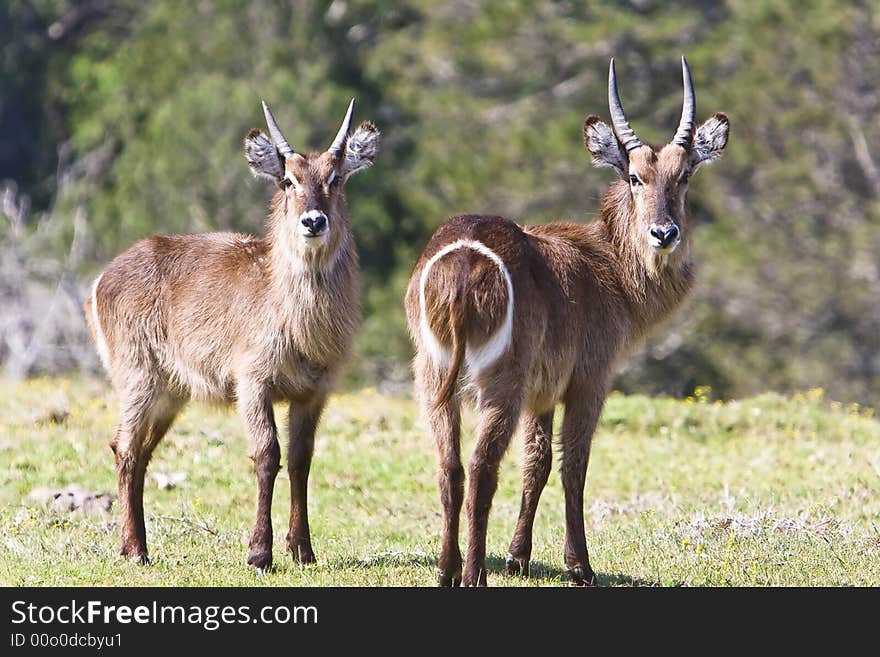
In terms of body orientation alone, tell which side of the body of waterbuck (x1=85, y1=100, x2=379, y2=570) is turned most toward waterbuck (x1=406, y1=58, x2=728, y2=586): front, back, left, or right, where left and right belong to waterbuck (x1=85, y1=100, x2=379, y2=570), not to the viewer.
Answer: front

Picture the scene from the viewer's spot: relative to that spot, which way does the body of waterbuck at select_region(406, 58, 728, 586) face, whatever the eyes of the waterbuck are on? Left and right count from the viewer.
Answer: facing away from the viewer and to the right of the viewer

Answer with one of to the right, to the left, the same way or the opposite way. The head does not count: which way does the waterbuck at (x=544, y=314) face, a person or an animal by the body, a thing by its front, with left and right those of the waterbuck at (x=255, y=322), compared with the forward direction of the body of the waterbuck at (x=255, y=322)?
to the left

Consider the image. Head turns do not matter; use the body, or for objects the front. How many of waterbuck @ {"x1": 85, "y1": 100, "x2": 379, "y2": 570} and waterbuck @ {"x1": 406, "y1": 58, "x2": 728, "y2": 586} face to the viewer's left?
0

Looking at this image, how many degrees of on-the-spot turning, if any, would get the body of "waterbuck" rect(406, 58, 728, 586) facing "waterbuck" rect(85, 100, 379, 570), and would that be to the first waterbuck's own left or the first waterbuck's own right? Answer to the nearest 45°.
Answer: approximately 135° to the first waterbuck's own left
